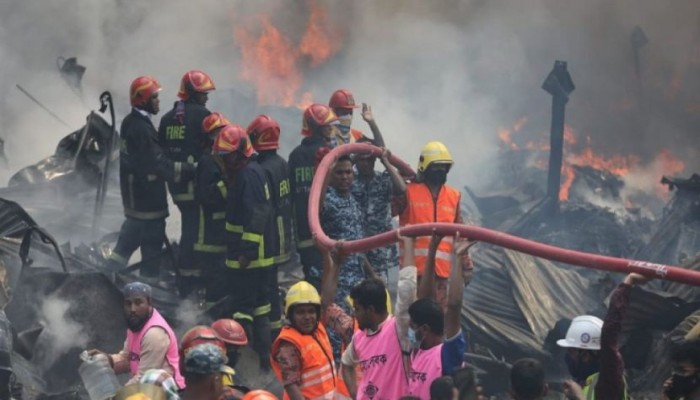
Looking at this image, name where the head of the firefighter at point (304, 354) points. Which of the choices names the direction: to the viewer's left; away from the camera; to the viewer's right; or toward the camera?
toward the camera

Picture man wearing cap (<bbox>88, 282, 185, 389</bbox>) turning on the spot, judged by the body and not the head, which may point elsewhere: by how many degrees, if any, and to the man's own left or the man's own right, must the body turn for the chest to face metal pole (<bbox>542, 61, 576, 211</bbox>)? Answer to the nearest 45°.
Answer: approximately 180°

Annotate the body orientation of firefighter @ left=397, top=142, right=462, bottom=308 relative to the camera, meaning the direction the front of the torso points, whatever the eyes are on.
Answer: toward the camera

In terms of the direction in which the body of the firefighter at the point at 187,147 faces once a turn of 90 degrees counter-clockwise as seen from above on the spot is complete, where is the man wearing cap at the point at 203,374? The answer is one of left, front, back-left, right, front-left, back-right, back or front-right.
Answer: back-left

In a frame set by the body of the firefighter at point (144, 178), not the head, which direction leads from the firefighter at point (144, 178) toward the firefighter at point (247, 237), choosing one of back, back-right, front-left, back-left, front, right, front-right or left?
front-right

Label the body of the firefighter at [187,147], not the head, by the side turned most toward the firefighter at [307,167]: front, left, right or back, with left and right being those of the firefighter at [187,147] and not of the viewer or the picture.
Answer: right

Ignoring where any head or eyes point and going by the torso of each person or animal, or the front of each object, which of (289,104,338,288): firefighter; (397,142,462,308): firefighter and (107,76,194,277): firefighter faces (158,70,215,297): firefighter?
(107,76,194,277): firefighter

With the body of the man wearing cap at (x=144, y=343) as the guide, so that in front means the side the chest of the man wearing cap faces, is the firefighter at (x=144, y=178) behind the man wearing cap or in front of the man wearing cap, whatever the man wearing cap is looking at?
behind

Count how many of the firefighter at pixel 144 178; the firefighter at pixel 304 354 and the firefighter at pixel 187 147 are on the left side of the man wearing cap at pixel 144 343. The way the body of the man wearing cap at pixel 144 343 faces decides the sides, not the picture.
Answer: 1

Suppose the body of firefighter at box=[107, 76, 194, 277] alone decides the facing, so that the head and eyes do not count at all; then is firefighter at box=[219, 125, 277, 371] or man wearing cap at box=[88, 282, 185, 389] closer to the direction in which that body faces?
the firefighter

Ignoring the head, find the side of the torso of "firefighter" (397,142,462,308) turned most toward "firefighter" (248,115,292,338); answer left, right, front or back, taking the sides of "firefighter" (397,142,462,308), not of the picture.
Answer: right

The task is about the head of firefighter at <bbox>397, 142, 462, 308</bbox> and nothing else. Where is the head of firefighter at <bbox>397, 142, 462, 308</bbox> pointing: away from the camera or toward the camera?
toward the camera

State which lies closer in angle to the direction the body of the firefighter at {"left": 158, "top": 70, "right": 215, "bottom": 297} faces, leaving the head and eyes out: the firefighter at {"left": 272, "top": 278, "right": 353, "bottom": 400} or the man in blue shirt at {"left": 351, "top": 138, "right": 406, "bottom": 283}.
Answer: the man in blue shirt

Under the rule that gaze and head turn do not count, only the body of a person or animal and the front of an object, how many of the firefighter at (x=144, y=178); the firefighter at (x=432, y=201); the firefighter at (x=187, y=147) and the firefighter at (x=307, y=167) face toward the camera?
1

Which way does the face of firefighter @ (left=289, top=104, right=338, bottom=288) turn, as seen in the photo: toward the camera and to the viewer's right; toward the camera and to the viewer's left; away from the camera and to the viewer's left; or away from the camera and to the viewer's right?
away from the camera and to the viewer's right

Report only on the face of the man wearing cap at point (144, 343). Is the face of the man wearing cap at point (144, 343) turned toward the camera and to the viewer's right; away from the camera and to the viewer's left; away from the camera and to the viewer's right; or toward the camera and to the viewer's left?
toward the camera and to the viewer's left
